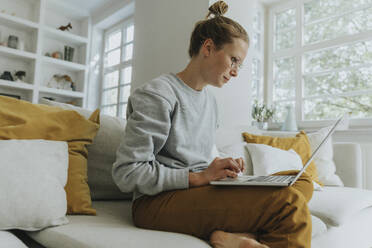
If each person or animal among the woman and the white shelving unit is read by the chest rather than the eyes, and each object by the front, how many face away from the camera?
0

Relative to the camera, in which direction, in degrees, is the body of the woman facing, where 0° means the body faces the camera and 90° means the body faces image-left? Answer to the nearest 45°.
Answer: approximately 270°

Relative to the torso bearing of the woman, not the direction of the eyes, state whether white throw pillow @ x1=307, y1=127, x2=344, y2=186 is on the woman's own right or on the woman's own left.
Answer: on the woman's own left

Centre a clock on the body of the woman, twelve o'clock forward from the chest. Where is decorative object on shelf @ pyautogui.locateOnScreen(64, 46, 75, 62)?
The decorative object on shelf is roughly at 8 o'clock from the woman.

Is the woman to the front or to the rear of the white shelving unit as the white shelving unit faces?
to the front

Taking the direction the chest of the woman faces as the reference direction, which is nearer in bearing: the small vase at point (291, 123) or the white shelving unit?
the small vase

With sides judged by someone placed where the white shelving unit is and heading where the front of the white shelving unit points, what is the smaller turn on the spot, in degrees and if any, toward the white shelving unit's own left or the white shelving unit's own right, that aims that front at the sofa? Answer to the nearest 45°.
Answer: approximately 45° to the white shelving unit's own right

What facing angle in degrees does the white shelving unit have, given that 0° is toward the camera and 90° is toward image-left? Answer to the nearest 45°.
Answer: approximately 315°

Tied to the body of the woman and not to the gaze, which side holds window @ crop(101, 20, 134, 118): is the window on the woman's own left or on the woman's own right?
on the woman's own left

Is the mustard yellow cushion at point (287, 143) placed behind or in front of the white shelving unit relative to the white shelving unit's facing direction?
in front

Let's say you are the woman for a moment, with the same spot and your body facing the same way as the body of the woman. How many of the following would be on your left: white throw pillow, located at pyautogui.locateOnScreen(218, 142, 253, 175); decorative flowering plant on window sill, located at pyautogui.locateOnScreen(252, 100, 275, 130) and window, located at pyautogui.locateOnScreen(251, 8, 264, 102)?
3
